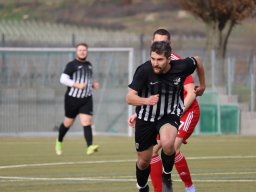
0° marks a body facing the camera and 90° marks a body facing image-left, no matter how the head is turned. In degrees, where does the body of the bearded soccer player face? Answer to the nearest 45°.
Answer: approximately 0°

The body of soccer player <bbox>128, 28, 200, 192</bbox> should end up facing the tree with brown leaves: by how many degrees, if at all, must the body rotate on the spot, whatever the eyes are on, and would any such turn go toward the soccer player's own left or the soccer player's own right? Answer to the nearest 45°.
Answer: approximately 135° to the soccer player's own right

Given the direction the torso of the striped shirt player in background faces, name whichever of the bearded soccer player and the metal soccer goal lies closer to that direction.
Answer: the bearded soccer player

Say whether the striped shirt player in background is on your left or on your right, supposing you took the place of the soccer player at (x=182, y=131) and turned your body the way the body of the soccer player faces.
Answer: on your right

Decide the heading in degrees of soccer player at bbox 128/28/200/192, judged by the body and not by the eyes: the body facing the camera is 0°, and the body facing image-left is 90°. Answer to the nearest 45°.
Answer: approximately 45°

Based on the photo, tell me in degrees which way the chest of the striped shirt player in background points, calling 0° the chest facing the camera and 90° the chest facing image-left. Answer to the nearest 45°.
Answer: approximately 315°

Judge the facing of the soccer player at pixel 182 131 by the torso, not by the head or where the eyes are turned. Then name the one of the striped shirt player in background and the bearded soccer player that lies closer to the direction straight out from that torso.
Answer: the bearded soccer player

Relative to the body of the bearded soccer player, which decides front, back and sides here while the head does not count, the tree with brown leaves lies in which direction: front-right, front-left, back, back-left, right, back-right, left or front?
back
